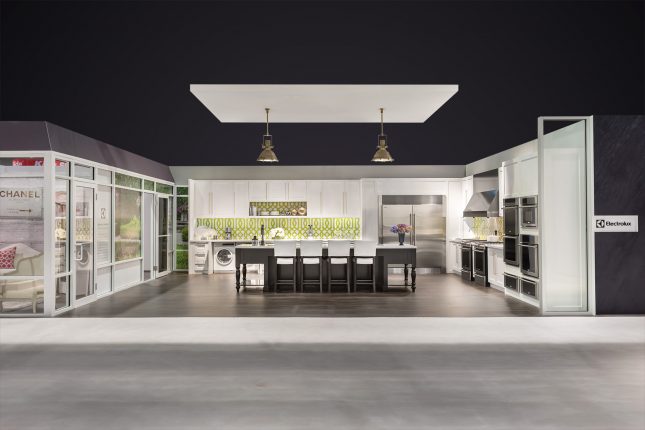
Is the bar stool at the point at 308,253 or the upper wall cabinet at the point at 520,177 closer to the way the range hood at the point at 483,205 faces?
the bar stool

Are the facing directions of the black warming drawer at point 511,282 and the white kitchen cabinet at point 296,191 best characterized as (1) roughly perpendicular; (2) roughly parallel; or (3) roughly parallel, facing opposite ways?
roughly perpendicular

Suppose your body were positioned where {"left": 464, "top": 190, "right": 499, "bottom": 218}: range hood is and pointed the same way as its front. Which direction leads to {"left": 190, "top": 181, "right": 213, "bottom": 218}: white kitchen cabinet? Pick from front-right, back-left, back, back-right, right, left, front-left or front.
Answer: front-right

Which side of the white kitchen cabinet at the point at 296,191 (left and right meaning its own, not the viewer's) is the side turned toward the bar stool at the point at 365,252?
front

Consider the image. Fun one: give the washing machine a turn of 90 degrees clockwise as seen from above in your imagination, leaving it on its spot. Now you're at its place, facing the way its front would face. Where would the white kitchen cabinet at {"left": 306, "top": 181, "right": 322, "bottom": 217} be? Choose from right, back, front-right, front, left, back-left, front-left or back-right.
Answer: back

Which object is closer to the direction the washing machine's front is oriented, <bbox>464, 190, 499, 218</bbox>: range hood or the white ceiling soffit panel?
the white ceiling soffit panel

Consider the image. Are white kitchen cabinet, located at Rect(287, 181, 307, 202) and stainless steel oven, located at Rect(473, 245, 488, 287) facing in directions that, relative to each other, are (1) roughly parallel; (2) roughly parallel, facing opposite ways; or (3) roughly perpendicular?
roughly perpendicular

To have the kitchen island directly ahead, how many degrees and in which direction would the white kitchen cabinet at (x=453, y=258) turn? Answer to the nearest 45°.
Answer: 0° — it already faces it
